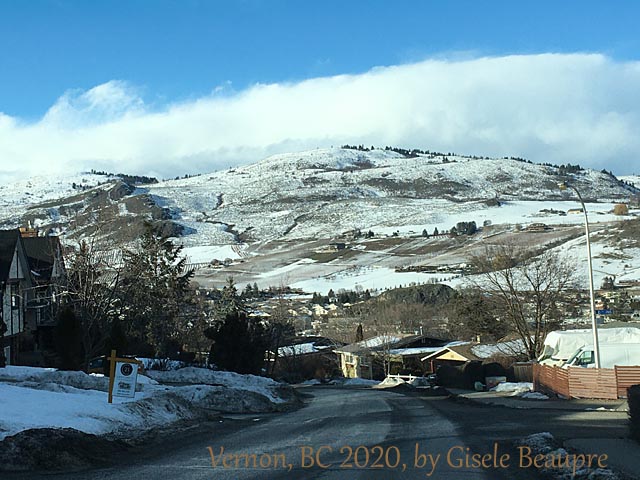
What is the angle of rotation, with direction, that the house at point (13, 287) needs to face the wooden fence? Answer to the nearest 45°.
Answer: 0° — it already faces it

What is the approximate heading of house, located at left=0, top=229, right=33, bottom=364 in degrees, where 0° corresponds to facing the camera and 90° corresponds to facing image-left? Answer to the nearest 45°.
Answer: approximately 315°

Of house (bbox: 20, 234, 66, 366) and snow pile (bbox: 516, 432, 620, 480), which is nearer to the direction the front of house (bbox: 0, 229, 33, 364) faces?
the snow pile

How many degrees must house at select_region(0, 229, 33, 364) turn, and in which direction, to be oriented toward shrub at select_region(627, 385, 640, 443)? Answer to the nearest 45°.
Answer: approximately 45° to its right

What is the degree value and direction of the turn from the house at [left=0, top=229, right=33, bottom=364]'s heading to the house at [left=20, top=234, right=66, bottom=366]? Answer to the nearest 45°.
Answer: approximately 135° to its left

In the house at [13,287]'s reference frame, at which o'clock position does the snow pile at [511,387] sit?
The snow pile is roughly at 11 o'clock from the house.

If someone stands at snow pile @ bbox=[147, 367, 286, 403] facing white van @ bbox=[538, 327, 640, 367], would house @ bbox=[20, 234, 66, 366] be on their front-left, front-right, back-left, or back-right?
back-left

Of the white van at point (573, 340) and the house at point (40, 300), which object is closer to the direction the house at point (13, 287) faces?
the white van

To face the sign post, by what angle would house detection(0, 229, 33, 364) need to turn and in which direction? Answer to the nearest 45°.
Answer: approximately 45° to its right
